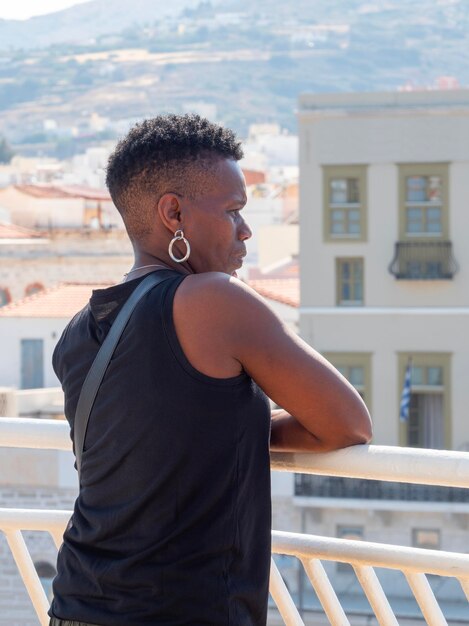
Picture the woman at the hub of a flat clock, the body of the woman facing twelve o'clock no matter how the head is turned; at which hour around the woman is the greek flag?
The greek flag is roughly at 11 o'clock from the woman.

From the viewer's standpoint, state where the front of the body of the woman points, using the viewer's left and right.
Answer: facing away from the viewer and to the right of the viewer

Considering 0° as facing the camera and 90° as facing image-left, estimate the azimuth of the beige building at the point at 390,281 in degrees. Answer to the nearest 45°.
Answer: approximately 0°

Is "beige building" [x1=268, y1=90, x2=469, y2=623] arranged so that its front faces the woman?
yes

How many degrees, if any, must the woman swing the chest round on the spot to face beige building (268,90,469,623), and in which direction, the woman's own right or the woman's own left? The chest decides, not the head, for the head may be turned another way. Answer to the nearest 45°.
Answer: approximately 45° to the woman's own left

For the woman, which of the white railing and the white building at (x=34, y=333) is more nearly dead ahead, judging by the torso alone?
the white railing

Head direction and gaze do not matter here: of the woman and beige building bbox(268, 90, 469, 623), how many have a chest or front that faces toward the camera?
1

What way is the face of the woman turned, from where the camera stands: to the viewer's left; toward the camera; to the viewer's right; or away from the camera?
to the viewer's right

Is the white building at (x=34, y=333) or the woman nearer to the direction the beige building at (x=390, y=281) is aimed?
the woman
